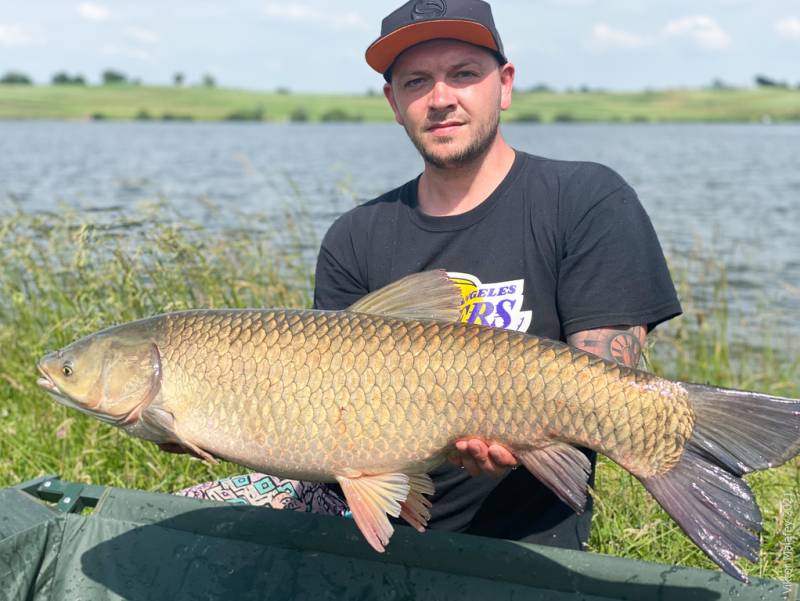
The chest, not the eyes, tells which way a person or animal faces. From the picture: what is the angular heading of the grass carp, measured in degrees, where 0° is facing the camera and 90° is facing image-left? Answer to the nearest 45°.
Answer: approximately 90°

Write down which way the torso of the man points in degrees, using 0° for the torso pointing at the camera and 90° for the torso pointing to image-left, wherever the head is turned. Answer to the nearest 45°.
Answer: approximately 0°
